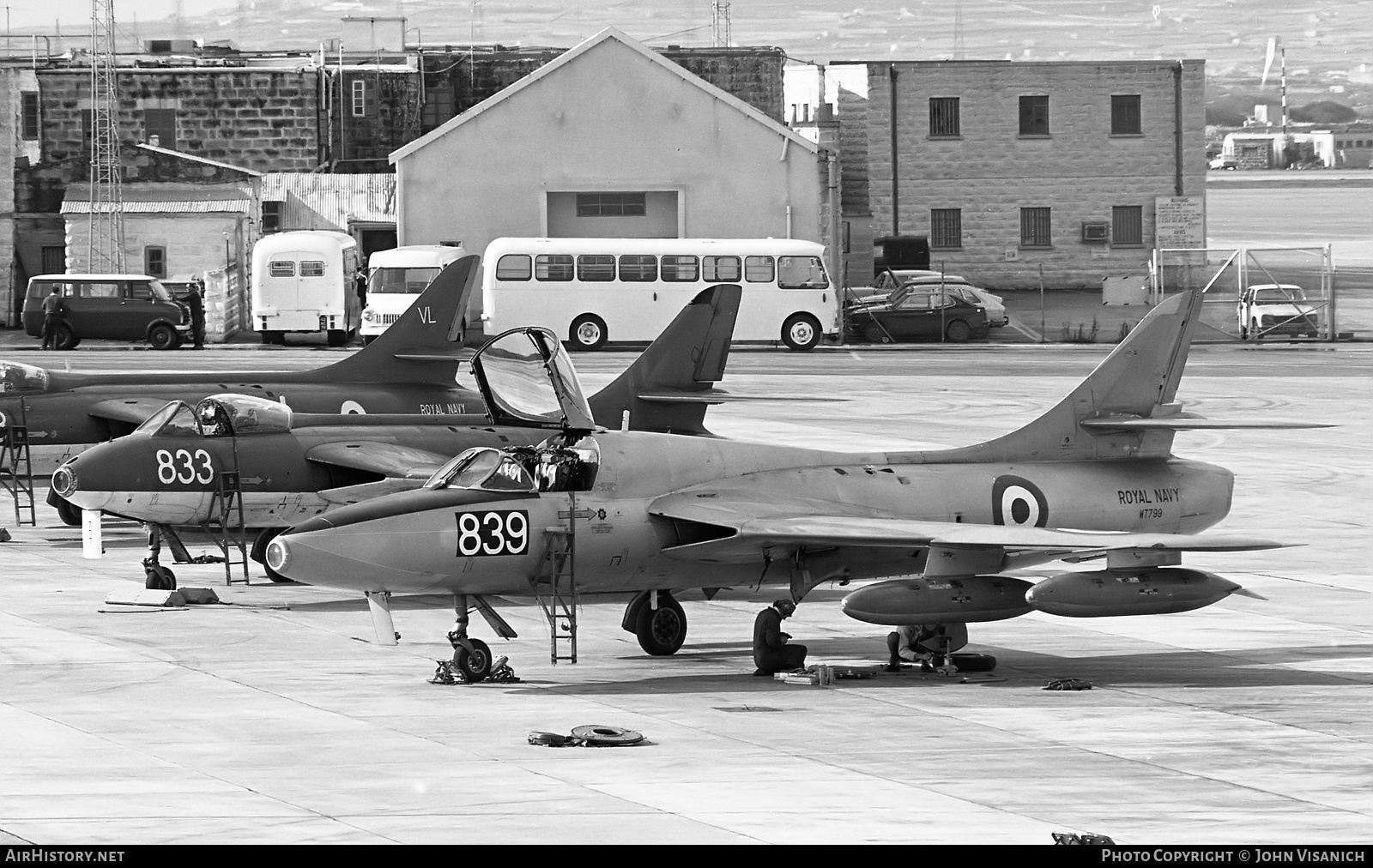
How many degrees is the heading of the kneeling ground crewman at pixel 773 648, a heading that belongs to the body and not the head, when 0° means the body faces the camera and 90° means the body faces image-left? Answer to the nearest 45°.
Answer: approximately 270°

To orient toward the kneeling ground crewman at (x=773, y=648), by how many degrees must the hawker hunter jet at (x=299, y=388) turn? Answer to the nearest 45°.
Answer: approximately 90° to its left

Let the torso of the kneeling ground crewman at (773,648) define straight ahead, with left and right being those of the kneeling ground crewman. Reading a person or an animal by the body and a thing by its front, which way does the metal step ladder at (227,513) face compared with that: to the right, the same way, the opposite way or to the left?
to the right

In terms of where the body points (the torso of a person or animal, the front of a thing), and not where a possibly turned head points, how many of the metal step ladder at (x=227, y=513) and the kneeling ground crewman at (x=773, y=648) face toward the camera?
1

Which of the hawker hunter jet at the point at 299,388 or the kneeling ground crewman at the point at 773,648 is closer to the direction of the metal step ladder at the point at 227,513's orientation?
the kneeling ground crewman

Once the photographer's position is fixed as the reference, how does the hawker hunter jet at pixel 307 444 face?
facing to the left of the viewer

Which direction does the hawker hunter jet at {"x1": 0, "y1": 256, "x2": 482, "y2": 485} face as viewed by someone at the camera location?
facing to the left of the viewer

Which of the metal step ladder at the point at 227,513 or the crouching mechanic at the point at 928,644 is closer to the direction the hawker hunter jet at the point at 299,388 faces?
the metal step ladder

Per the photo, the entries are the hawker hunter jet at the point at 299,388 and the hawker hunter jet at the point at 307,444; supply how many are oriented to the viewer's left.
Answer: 2

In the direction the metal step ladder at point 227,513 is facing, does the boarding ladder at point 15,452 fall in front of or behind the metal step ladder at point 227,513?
behind

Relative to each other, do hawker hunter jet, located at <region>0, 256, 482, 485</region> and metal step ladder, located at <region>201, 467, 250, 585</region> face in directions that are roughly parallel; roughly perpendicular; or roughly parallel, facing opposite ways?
roughly perpendicular

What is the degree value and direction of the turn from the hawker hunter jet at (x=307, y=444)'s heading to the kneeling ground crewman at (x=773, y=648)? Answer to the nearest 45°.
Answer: approximately 135° to its left

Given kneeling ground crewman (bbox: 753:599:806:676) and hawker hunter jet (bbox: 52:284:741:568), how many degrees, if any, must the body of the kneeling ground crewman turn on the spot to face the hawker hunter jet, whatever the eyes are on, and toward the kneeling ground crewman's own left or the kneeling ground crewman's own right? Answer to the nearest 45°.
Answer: approximately 135° to the kneeling ground crewman's own left
